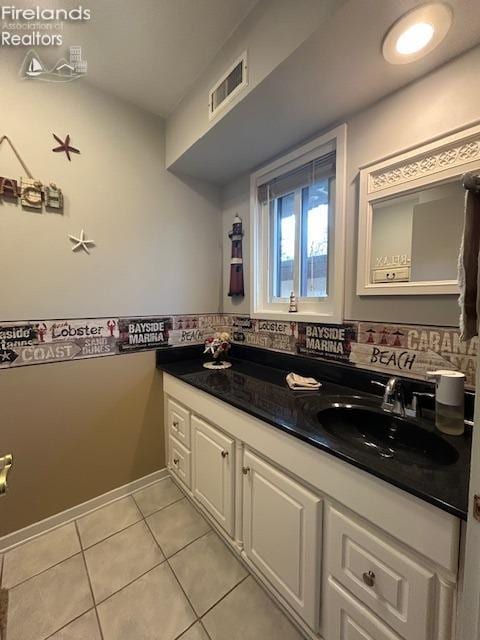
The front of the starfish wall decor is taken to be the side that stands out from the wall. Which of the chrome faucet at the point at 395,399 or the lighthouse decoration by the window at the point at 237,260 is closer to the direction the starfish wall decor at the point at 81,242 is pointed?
the chrome faucet

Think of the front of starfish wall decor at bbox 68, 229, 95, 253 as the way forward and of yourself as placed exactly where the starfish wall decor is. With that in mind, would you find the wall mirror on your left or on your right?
on your left

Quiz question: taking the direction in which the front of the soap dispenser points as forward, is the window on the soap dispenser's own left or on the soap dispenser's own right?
on the soap dispenser's own right

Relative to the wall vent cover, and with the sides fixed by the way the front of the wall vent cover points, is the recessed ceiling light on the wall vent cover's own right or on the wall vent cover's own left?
on the wall vent cover's own left

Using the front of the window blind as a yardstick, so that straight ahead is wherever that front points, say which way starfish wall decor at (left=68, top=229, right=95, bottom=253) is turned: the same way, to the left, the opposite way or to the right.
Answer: to the left

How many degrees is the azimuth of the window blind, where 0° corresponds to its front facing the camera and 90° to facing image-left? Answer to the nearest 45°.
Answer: approximately 45°

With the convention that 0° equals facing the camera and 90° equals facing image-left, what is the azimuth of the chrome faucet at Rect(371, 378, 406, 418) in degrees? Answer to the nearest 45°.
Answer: approximately 45°
